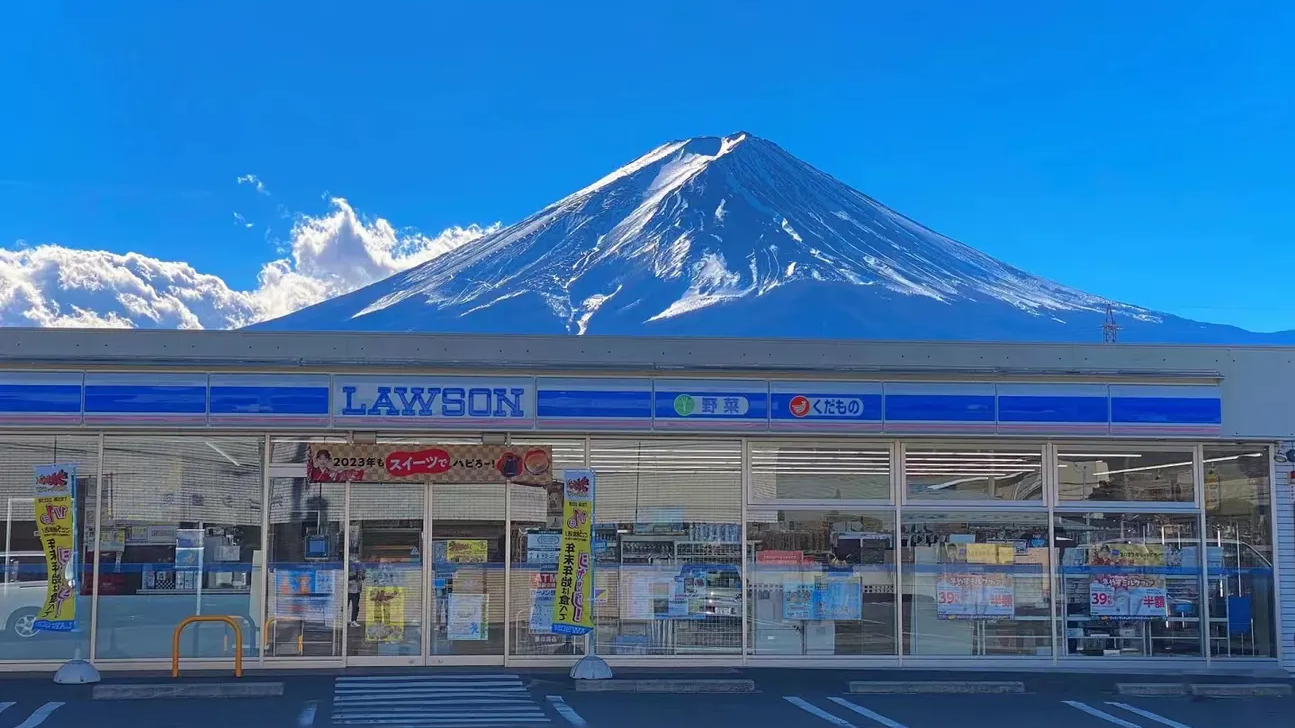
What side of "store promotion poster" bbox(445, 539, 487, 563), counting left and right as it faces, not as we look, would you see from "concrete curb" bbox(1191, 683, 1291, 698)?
left

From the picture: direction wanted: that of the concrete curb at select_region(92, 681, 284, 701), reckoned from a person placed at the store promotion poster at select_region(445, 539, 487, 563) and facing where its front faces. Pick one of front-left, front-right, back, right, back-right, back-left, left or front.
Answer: front-right

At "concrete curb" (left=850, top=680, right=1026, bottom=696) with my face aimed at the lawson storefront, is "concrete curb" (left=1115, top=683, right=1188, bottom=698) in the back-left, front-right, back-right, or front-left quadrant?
back-right

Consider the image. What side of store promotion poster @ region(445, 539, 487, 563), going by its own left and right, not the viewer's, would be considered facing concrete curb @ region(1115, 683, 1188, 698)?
left

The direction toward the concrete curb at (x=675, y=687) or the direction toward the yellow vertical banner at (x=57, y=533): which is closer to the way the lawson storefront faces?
the concrete curb

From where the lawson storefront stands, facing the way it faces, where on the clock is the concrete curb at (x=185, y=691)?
The concrete curb is roughly at 2 o'clock from the lawson storefront.
